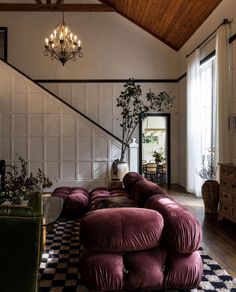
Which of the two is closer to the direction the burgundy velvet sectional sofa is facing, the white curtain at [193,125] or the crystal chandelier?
the crystal chandelier

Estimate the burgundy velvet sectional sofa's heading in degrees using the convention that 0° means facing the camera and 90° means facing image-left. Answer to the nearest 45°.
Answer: approximately 90°

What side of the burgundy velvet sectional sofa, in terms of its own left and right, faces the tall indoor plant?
right

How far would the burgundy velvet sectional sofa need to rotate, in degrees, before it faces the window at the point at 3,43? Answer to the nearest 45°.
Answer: approximately 45° to its right

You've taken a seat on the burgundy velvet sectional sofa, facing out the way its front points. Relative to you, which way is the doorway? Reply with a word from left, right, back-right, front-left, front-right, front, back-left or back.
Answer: right

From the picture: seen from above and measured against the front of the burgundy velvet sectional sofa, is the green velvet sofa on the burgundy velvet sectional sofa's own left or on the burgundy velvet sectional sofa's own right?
on the burgundy velvet sectional sofa's own left

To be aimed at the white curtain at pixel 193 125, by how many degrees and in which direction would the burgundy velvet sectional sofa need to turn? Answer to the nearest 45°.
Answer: approximately 90° to its right

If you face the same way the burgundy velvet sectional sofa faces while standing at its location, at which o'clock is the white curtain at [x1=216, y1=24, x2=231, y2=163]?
The white curtain is roughly at 4 o'clock from the burgundy velvet sectional sofa.

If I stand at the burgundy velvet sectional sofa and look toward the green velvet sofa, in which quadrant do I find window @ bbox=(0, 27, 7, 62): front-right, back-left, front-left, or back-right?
back-right
